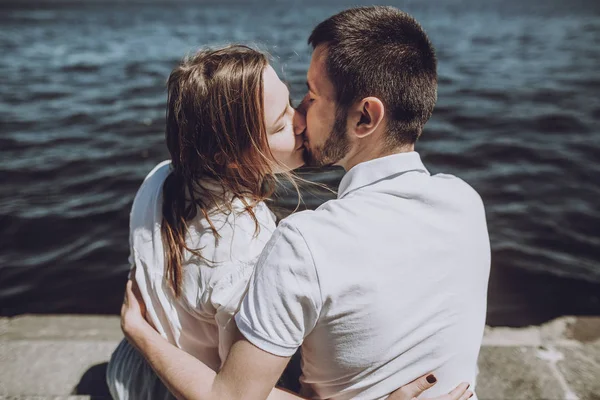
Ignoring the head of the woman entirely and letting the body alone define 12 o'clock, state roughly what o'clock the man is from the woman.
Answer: The man is roughly at 3 o'clock from the woman.

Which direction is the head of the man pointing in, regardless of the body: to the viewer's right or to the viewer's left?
to the viewer's left

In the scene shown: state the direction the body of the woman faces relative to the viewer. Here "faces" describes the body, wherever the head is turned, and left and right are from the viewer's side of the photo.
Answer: facing away from the viewer and to the right of the viewer
